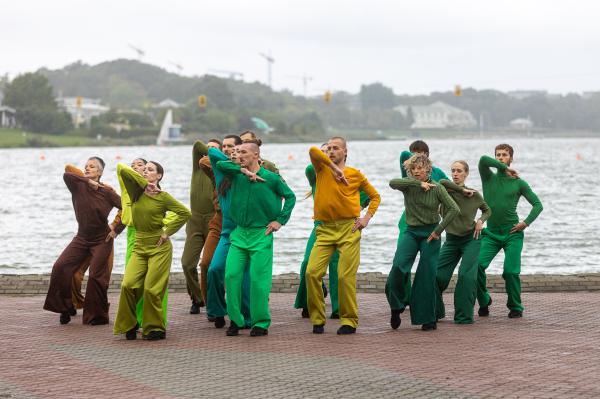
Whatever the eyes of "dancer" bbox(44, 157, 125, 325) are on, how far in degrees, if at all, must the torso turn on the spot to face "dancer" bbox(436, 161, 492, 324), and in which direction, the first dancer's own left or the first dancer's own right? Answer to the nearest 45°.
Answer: approximately 90° to the first dancer's own left

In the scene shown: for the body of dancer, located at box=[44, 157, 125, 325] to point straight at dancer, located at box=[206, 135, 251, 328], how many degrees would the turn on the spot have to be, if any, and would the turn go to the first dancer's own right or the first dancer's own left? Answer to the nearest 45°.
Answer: approximately 45° to the first dancer's own left

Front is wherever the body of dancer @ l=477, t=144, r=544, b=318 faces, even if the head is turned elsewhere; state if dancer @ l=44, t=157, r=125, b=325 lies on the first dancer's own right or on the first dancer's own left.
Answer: on the first dancer's own right

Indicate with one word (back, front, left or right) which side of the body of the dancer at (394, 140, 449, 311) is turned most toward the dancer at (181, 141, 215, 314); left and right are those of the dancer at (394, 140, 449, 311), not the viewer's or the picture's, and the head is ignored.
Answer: right

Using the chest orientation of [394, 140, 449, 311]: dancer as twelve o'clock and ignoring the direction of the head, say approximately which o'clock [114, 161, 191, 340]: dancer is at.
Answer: [114, 161, 191, 340]: dancer is roughly at 2 o'clock from [394, 140, 449, 311]: dancer.

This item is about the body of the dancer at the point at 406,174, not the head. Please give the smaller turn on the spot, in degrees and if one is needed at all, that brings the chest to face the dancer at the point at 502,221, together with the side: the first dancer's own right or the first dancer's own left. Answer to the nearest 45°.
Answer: approximately 90° to the first dancer's own left
